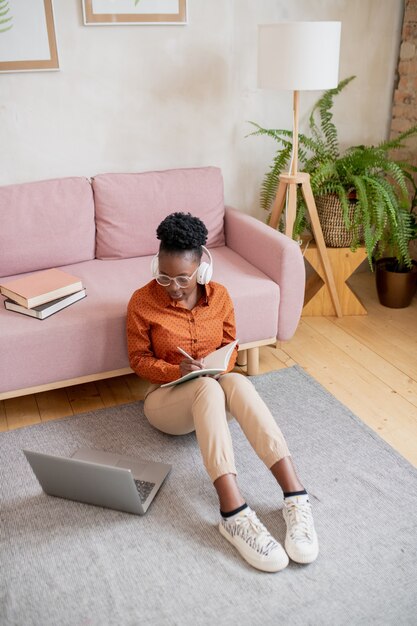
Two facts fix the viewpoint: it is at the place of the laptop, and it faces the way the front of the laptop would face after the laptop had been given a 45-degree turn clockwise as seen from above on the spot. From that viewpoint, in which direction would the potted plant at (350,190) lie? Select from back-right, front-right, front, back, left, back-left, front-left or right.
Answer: front-left

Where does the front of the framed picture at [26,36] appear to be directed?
toward the camera

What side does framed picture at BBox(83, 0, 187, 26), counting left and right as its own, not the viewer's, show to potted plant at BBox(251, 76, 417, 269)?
left

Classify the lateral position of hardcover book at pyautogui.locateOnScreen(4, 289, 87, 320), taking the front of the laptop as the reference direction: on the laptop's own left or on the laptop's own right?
on the laptop's own left

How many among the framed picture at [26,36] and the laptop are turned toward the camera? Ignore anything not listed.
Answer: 1

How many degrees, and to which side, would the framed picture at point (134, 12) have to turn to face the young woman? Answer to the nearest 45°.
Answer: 0° — it already faces them

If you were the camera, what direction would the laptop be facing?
facing away from the viewer and to the right of the viewer

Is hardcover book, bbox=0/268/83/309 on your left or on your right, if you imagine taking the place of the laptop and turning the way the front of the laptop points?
on your left

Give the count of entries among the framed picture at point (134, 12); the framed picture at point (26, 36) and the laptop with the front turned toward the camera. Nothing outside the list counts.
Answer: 2

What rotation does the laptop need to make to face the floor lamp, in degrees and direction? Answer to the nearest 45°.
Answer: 0° — it already faces it

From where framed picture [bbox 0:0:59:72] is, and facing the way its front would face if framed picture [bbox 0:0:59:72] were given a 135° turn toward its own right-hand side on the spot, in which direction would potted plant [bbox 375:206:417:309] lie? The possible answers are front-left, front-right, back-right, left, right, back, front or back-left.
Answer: back-right

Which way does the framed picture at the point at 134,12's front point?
toward the camera

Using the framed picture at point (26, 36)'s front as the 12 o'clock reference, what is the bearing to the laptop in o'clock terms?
The laptop is roughly at 12 o'clock from the framed picture.
